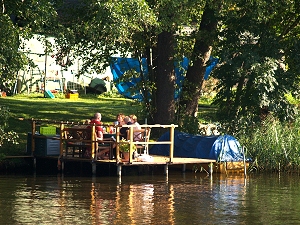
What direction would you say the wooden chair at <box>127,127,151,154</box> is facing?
to the viewer's left

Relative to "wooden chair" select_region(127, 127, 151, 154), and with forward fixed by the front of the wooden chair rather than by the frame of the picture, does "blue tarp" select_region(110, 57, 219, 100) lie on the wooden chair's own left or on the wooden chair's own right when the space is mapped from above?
on the wooden chair's own right

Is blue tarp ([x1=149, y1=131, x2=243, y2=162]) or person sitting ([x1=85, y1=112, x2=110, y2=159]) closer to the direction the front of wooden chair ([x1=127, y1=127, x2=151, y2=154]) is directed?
the person sitting

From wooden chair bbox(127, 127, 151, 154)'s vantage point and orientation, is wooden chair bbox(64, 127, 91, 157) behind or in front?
in front

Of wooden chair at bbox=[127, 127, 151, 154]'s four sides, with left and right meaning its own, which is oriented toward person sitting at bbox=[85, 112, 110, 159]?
front

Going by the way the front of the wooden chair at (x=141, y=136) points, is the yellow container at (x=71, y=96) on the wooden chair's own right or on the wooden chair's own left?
on the wooden chair's own right

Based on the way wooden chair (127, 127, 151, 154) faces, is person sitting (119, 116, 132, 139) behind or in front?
in front

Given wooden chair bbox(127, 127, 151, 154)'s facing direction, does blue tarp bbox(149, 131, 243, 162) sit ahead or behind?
behind
